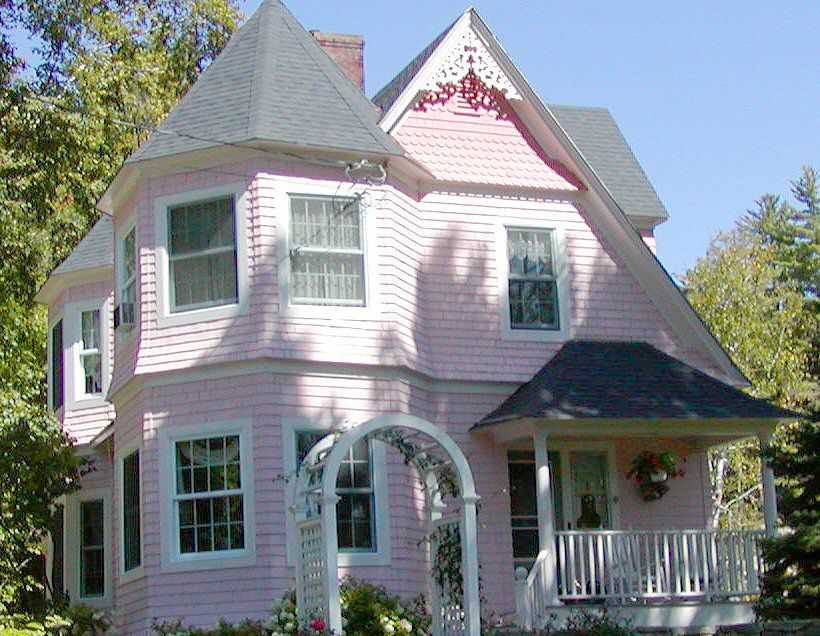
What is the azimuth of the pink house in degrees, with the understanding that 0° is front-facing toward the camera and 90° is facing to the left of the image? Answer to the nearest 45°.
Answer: approximately 0°

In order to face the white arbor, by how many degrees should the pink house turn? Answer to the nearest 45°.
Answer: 0° — it already faces it

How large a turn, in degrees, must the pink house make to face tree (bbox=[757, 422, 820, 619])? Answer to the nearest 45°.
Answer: approximately 45° to its left

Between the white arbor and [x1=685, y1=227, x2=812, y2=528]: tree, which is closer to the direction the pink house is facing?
the white arbor

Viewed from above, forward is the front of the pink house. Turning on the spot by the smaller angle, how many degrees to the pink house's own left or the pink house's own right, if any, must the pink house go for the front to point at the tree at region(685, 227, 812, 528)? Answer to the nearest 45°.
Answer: approximately 135° to the pink house's own left

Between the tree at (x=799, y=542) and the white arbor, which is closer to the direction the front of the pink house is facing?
the white arbor
